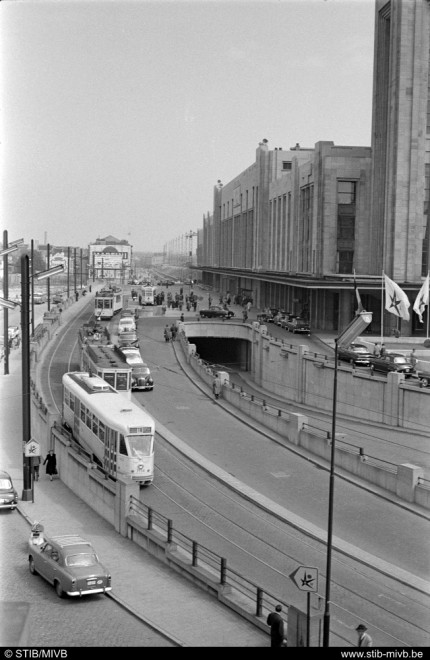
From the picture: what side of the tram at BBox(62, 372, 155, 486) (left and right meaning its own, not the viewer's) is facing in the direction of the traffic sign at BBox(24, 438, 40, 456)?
right

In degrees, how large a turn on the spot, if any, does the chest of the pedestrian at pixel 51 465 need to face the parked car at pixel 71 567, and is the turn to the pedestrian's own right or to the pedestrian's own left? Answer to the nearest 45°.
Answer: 0° — they already face it

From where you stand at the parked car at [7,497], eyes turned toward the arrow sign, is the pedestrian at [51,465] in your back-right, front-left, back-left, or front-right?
back-left

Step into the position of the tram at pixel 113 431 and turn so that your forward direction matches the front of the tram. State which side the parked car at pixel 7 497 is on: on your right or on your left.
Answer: on your right

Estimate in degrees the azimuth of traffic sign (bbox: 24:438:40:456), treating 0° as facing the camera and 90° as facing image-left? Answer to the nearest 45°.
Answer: approximately 0°

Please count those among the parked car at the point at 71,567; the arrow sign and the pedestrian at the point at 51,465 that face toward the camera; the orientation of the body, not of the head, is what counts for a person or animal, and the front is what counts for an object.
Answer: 2

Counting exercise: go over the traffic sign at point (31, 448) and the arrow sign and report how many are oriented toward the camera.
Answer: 2

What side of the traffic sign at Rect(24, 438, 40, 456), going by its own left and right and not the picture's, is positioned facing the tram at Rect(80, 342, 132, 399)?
back

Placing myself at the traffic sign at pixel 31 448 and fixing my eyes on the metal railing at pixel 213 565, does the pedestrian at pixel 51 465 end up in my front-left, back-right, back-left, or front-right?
back-left

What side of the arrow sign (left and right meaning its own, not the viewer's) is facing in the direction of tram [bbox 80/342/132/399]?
back
